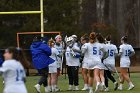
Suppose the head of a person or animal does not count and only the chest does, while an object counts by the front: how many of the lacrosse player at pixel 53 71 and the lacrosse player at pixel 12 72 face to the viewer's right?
1

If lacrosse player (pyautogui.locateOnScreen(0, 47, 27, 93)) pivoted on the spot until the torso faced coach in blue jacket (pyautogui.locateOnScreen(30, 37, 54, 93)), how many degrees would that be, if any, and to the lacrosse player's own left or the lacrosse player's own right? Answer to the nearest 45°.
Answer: approximately 45° to the lacrosse player's own right

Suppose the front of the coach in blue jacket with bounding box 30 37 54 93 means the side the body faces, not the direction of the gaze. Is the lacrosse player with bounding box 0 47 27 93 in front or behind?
behind

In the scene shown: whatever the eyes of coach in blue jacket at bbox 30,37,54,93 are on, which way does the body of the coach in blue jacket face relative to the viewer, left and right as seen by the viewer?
facing away from the viewer and to the right of the viewer

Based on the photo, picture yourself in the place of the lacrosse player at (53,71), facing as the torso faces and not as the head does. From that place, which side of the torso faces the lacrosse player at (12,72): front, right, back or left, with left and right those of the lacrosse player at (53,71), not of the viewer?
right
